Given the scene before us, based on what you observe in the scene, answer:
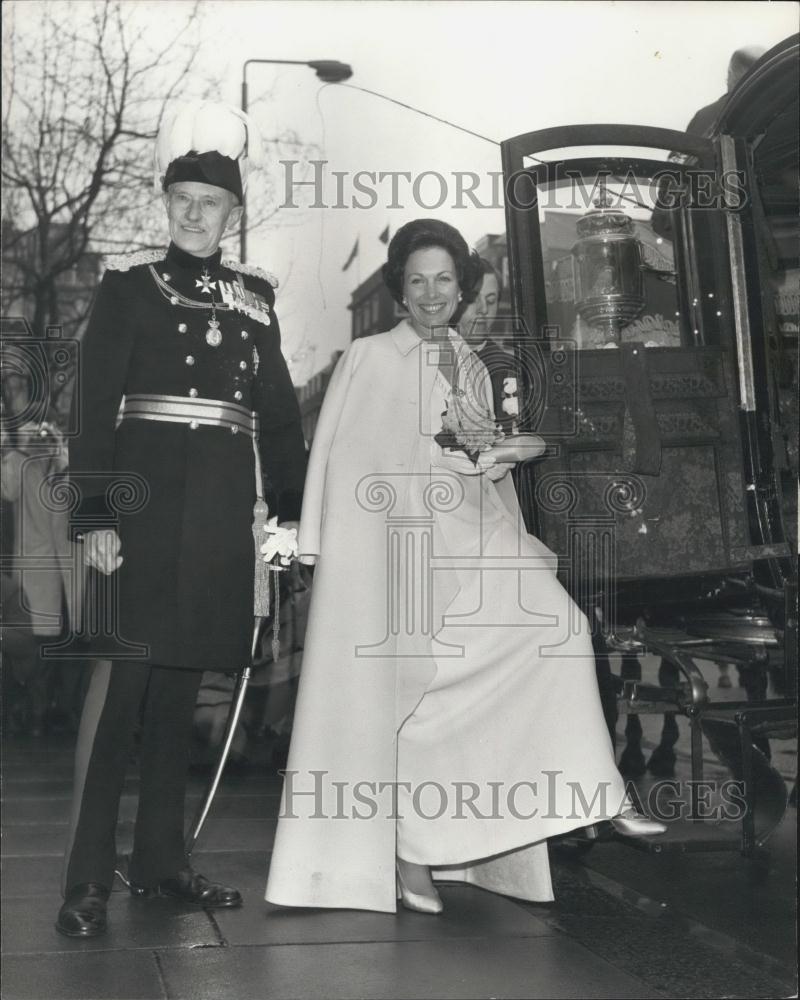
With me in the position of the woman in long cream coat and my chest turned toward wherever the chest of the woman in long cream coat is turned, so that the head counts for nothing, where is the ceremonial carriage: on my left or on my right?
on my left

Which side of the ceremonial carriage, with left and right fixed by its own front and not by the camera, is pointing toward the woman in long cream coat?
left

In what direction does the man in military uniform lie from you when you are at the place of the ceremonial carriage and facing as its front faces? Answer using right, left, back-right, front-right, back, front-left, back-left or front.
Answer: left

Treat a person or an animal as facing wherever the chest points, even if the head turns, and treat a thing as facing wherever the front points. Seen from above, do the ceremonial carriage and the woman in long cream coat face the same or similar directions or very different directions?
very different directions

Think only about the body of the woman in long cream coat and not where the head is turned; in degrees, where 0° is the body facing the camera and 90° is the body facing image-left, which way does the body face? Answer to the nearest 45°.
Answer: approximately 315°
